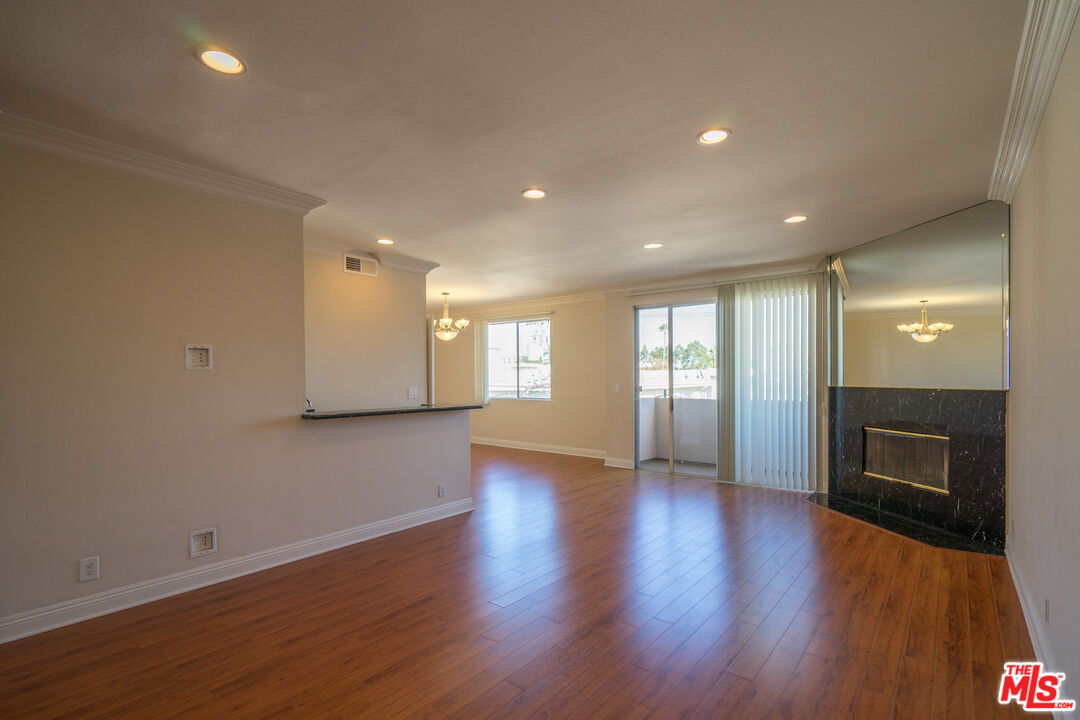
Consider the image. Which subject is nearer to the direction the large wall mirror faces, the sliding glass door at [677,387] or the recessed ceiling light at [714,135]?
the recessed ceiling light

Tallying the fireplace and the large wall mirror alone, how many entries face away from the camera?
0

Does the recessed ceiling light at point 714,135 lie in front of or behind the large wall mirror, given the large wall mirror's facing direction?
in front

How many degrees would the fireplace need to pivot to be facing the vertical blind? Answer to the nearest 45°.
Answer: approximately 90° to its right

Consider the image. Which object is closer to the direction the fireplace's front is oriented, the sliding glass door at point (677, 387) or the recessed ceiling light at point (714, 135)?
the recessed ceiling light

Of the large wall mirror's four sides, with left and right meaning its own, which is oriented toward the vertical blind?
right

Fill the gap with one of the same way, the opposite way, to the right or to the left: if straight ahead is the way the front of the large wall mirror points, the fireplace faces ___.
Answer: the same way

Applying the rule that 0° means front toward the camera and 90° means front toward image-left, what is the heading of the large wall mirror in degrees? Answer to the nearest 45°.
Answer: approximately 45°
